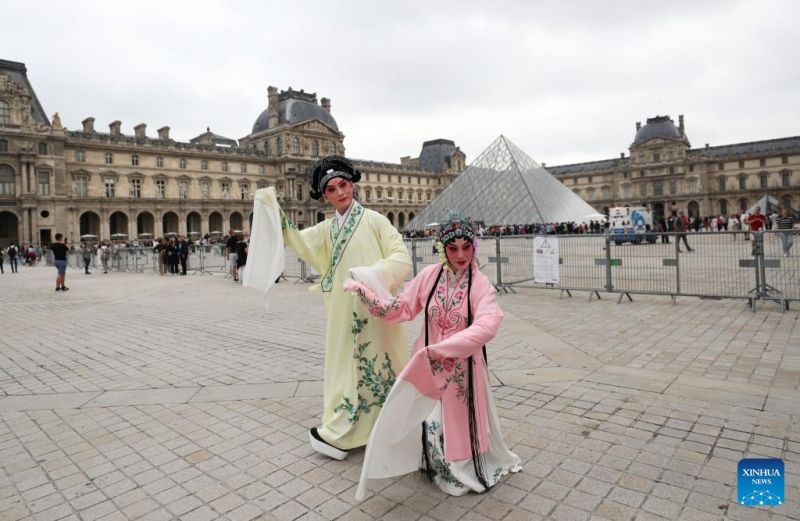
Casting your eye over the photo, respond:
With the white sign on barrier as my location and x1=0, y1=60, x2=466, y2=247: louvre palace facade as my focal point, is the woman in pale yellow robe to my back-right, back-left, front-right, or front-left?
back-left

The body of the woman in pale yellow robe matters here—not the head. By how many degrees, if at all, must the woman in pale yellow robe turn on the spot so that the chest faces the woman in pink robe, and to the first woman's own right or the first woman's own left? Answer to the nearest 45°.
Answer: approximately 90° to the first woman's own left

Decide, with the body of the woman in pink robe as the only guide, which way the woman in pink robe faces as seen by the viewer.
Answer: toward the camera

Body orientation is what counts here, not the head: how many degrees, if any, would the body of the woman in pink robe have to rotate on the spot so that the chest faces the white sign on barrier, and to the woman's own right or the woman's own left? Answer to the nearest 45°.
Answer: approximately 180°

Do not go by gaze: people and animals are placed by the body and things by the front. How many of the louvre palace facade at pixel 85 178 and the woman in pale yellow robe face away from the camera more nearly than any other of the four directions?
0

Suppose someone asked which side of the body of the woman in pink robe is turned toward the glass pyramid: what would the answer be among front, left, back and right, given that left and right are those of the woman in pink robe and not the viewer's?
back

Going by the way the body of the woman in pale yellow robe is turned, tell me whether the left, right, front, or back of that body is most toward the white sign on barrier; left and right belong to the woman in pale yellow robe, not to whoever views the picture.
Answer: back

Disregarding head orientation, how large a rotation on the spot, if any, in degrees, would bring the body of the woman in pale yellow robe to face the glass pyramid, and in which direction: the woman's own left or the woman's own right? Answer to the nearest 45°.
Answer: approximately 135° to the woman's own right

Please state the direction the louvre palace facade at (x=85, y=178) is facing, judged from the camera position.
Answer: facing the viewer and to the right of the viewer
